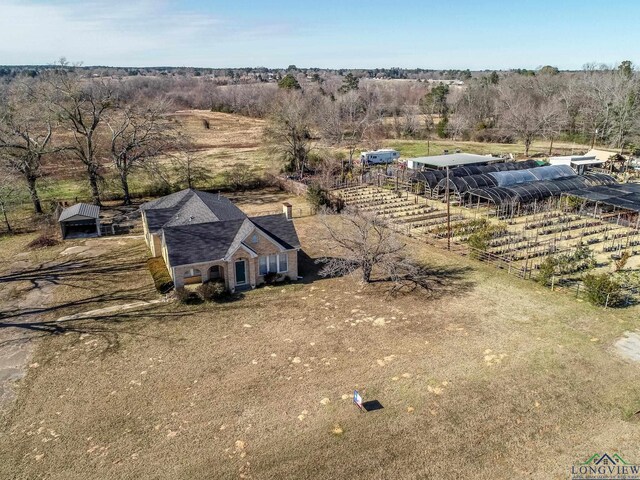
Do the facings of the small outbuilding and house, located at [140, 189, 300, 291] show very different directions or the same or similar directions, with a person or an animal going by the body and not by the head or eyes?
same or similar directions

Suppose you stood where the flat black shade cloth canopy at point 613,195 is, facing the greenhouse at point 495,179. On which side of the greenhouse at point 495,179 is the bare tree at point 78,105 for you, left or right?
left

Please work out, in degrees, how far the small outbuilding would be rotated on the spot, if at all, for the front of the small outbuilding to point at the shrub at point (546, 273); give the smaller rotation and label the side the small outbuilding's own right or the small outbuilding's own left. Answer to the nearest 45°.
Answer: approximately 45° to the small outbuilding's own left

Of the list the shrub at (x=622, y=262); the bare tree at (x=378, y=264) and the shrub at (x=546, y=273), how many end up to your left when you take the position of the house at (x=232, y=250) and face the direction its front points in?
3

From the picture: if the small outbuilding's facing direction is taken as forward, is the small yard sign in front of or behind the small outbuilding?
in front

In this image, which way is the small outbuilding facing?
toward the camera

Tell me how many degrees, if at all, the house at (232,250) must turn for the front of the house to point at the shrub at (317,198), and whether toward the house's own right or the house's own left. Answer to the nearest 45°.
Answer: approximately 135° to the house's own left

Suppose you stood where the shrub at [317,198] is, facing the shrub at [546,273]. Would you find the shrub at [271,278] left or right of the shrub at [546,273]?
right

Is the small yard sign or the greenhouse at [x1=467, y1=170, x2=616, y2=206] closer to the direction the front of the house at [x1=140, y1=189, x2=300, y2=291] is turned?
the small yard sign

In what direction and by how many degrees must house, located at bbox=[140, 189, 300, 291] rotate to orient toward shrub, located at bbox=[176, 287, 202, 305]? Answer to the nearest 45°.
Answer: approximately 45° to its right

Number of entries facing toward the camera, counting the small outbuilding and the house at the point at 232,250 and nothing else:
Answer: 2

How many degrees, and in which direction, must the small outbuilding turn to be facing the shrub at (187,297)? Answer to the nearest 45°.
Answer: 0° — it already faces it

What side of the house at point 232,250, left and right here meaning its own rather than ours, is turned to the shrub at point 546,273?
left

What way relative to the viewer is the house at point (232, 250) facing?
toward the camera

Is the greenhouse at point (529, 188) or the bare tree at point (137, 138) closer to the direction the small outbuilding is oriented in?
the greenhouse

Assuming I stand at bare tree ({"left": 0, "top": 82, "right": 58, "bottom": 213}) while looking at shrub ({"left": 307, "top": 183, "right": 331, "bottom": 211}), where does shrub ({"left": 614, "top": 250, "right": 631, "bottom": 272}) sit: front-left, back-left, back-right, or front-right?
front-right
